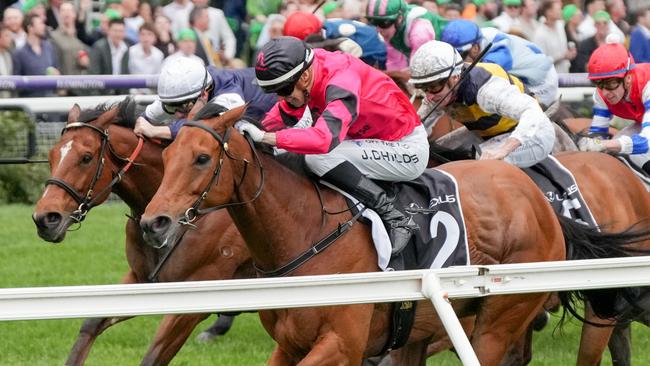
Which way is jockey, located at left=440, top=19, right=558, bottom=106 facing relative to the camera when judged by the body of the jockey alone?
to the viewer's left

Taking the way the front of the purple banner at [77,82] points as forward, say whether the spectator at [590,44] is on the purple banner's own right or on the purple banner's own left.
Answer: on the purple banner's own left

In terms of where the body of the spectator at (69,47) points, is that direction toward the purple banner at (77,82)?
yes

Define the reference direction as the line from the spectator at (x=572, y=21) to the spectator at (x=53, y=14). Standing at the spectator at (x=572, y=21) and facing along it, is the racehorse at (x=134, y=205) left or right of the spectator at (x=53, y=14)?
left

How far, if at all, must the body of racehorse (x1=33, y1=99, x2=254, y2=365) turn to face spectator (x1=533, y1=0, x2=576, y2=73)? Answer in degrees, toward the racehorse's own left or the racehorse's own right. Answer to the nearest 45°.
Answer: approximately 180°

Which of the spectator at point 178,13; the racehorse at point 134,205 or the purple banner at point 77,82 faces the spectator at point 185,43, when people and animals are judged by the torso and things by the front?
the spectator at point 178,13

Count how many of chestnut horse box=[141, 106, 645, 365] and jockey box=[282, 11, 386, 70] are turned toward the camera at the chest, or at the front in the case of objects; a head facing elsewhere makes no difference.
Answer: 0

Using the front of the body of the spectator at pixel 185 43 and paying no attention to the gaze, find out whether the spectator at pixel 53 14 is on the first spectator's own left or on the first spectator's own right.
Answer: on the first spectator's own right

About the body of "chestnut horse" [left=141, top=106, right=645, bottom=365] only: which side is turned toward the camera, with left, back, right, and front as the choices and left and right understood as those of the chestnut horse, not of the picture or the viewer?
left

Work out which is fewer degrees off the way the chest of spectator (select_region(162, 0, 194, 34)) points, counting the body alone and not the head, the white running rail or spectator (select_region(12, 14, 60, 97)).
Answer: the white running rail
